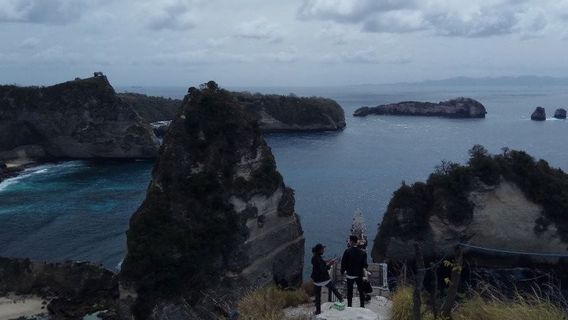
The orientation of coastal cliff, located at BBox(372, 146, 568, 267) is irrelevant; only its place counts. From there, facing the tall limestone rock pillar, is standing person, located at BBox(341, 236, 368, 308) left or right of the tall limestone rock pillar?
left

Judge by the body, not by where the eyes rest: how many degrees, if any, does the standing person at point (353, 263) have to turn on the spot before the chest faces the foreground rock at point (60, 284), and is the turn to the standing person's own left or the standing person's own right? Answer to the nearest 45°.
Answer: approximately 45° to the standing person's own left

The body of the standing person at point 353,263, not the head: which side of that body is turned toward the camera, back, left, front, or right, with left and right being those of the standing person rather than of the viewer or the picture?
back

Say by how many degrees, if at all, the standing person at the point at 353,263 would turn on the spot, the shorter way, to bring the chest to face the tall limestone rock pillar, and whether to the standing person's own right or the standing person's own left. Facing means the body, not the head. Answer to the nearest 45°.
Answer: approximately 45° to the standing person's own left

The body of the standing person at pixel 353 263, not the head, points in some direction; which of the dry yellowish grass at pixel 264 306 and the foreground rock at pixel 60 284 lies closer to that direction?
the foreground rock

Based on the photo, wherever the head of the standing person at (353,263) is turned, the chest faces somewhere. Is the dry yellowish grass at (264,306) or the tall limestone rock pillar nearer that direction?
the tall limestone rock pillar

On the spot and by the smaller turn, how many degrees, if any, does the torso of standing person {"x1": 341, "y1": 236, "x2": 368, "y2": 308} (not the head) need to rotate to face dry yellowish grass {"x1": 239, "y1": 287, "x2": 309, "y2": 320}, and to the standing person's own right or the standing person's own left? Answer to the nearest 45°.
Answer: approximately 135° to the standing person's own left

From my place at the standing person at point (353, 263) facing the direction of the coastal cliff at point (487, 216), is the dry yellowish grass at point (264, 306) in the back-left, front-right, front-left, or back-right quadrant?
back-left
